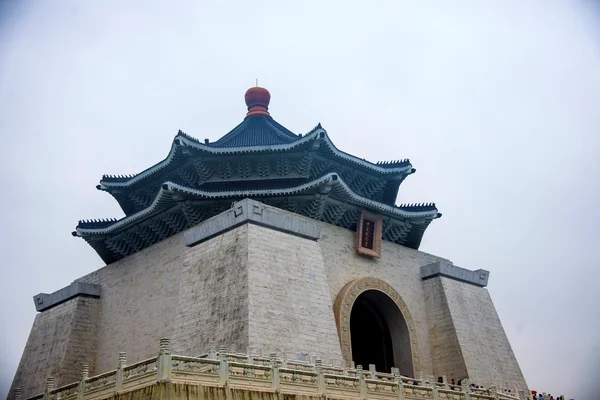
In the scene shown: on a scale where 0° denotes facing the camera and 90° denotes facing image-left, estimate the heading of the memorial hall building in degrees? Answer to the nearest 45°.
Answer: approximately 315°
